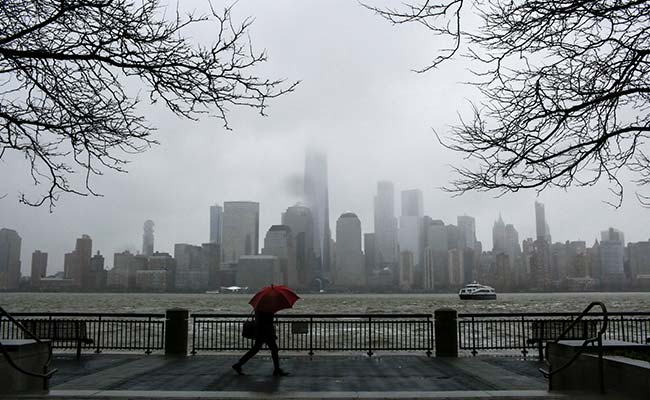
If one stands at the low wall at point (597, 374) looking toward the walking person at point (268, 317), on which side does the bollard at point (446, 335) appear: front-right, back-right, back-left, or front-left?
front-right
